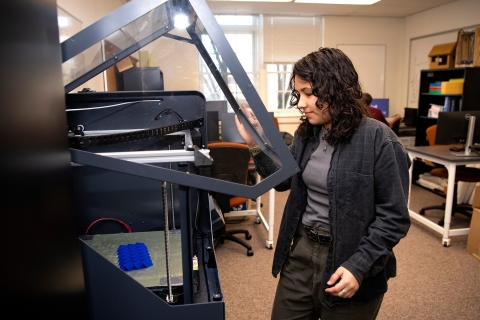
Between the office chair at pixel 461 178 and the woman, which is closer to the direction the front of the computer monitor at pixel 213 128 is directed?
the woman

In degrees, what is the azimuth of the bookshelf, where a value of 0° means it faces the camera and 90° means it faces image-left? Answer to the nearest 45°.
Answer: approximately 45°

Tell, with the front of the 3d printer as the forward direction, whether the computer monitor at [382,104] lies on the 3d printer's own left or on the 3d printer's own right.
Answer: on the 3d printer's own left

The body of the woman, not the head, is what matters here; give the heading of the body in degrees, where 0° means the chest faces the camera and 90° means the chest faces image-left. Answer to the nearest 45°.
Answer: approximately 45°

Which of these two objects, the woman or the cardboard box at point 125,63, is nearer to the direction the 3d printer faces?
the woman

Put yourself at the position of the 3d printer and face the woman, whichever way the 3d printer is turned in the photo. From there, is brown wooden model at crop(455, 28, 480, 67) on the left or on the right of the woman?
left

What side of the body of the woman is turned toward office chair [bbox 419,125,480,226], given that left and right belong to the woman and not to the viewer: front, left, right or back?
back

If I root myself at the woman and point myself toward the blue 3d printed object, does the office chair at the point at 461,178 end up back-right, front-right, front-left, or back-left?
back-right

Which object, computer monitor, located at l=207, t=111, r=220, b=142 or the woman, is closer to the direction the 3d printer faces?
the woman

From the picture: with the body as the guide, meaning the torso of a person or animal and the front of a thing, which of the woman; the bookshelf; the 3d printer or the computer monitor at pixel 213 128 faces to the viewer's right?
the 3d printer

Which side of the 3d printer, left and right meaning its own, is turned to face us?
right
